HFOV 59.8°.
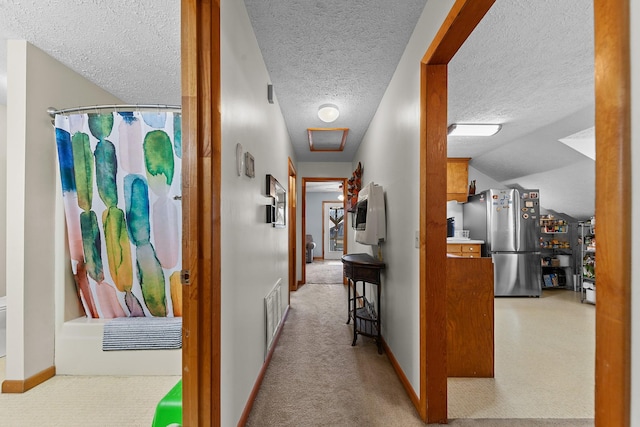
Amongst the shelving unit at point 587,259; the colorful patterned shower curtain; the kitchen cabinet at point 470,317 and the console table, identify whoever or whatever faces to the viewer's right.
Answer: the kitchen cabinet

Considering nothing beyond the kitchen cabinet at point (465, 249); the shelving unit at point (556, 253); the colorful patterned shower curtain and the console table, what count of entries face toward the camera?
3

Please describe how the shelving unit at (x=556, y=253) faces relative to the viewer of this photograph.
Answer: facing the viewer

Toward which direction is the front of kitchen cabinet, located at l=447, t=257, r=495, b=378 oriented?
to the viewer's right

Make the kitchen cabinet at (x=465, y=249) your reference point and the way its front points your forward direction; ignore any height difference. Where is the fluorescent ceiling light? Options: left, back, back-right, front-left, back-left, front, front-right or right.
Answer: front

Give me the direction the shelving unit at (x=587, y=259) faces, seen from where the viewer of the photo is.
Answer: facing the viewer and to the left of the viewer

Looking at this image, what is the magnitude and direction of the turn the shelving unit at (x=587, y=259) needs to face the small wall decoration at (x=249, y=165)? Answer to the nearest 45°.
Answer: approximately 45° to its left

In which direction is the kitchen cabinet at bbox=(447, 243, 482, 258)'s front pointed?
toward the camera

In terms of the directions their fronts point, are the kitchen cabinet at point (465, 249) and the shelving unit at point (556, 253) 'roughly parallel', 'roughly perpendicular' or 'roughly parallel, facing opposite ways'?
roughly parallel

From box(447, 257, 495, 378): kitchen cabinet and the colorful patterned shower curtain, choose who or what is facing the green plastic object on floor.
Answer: the colorful patterned shower curtain

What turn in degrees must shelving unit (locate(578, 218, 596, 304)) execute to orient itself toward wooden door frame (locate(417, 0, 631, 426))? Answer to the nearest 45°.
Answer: approximately 45° to its left

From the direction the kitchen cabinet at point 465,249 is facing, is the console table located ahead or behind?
ahead

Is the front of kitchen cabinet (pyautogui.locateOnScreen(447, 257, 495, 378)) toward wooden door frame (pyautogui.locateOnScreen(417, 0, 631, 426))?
no

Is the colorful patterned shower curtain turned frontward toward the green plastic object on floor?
yes
